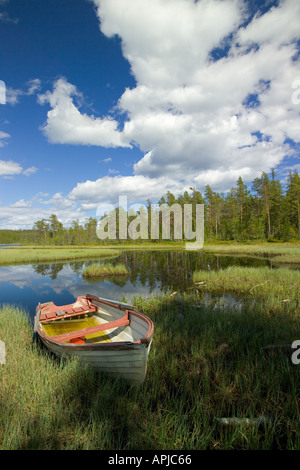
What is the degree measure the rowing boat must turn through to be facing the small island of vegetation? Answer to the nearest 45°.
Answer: approximately 135° to its left

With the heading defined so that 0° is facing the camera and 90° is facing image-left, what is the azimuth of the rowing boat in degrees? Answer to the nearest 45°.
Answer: approximately 315°
